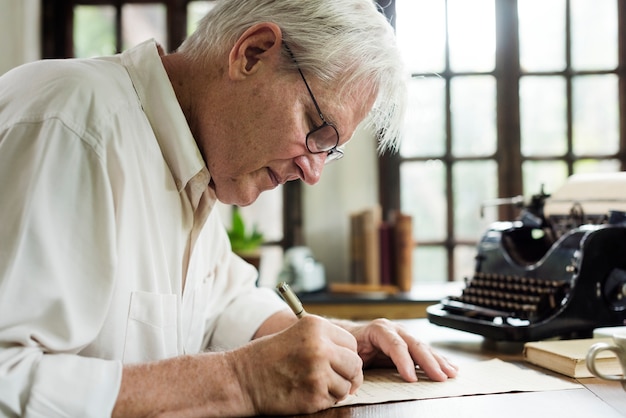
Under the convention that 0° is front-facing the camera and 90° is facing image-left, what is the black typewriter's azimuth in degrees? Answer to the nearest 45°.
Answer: approximately 45°

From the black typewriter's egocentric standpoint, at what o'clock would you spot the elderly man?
The elderly man is roughly at 12 o'clock from the black typewriter.

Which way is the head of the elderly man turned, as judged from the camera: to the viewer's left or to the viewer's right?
to the viewer's right
